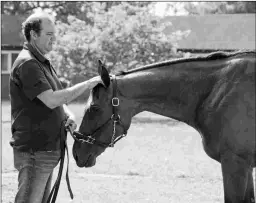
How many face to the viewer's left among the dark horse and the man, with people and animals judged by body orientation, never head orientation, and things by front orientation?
1

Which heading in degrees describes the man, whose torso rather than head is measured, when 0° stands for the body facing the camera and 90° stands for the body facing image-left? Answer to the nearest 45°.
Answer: approximately 270°

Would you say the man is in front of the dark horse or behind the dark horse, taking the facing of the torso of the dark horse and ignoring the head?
in front

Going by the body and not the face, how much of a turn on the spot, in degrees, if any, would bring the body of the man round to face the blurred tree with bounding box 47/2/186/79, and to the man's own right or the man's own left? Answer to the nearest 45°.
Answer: approximately 90° to the man's own left

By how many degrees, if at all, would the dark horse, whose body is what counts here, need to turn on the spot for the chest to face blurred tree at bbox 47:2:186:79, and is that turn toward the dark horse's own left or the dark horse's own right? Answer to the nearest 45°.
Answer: approximately 90° to the dark horse's own right

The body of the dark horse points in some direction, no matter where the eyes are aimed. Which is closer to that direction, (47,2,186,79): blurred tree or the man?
the man

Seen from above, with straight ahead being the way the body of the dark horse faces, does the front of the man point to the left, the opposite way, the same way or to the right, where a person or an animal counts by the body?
the opposite way

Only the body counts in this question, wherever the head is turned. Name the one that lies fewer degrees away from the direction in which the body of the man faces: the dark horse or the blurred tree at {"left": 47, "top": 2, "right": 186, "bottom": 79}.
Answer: the dark horse

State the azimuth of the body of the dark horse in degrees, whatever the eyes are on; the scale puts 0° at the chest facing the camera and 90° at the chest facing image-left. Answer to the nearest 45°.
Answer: approximately 90°

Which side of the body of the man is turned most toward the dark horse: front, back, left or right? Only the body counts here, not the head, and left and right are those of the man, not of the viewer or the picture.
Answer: front
